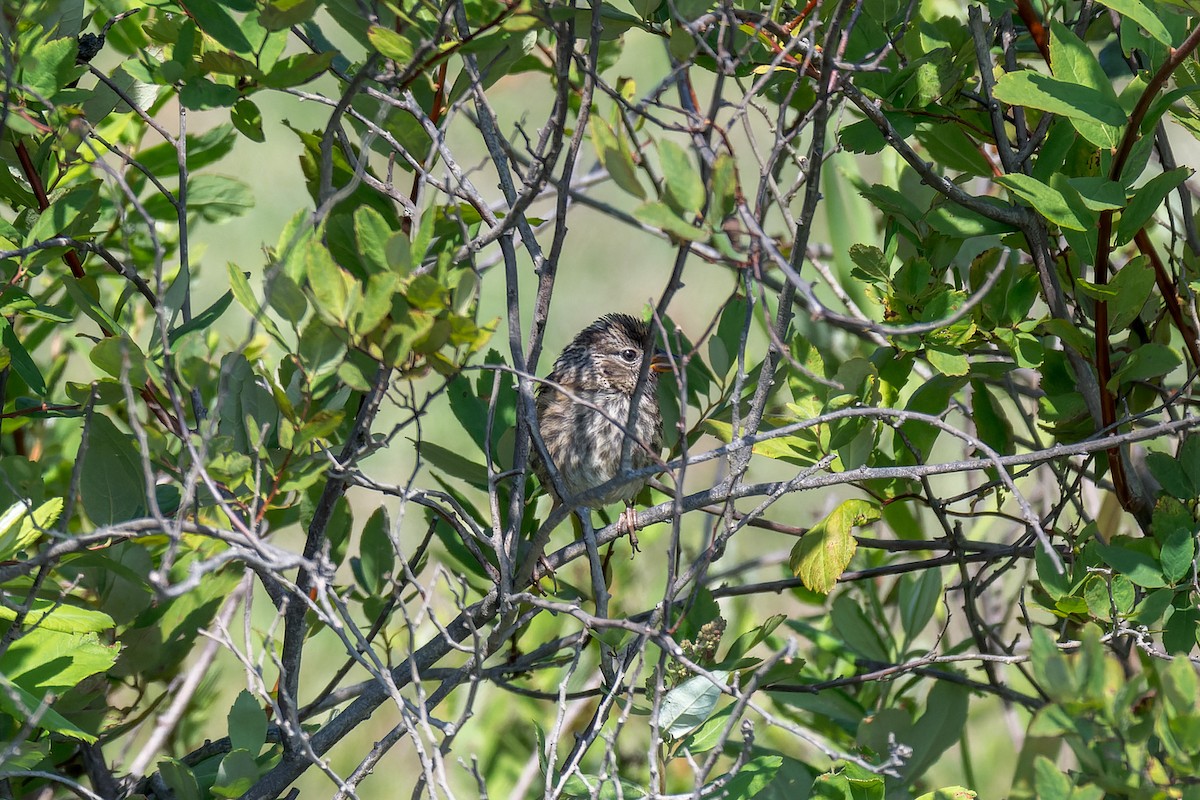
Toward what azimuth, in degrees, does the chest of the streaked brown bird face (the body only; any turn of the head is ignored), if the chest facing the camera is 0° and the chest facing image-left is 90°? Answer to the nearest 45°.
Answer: approximately 315°
